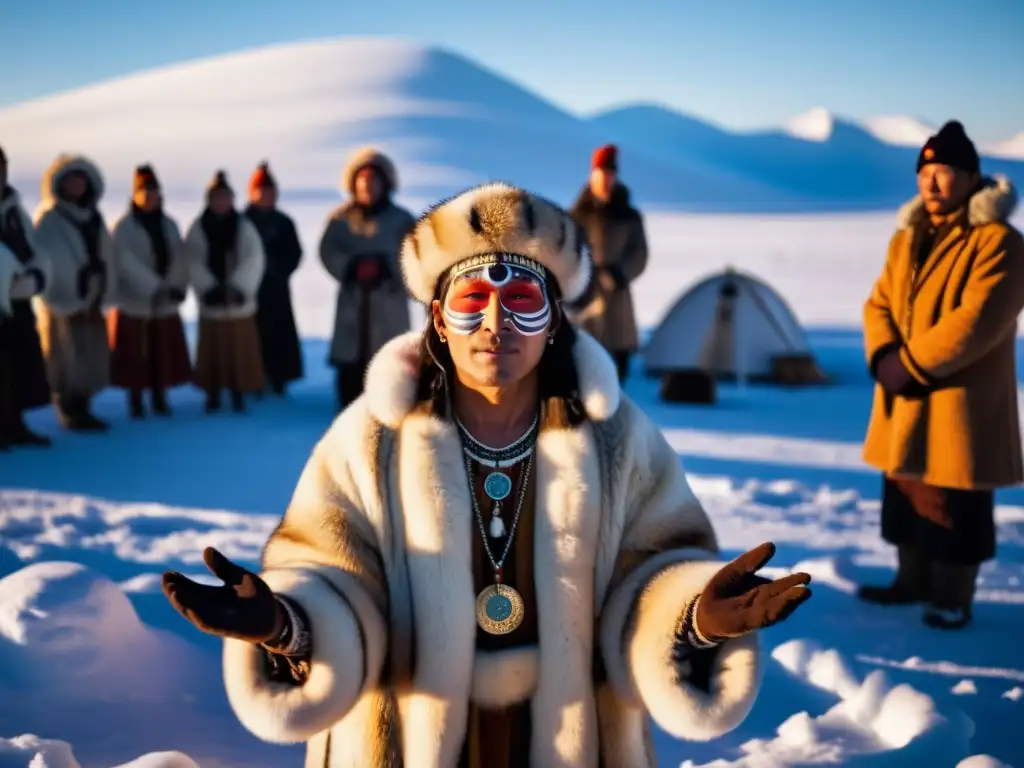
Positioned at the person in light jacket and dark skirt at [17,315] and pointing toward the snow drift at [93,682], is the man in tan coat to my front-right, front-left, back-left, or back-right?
front-left

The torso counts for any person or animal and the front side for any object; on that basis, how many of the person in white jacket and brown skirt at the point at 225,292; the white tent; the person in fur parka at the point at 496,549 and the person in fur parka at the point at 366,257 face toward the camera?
4

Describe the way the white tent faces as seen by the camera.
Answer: facing the viewer

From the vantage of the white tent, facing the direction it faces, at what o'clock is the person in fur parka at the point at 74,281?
The person in fur parka is roughly at 2 o'clock from the white tent.

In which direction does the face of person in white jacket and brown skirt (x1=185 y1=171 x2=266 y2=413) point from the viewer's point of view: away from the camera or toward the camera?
toward the camera

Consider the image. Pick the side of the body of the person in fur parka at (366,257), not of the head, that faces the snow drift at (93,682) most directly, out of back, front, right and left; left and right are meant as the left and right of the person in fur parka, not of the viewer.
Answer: front

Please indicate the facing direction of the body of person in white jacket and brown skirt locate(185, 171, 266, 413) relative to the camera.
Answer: toward the camera

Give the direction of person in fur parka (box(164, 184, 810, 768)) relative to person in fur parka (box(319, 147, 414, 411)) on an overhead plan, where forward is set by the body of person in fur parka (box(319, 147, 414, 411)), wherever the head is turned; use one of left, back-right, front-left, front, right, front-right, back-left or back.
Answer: front

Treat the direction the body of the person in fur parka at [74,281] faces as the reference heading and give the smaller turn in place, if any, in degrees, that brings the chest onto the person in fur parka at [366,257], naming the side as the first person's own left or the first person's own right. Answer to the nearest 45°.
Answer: approximately 45° to the first person's own left

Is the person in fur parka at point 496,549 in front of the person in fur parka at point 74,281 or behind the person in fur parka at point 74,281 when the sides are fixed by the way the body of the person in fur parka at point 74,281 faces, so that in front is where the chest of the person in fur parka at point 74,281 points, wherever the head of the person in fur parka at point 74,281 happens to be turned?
in front

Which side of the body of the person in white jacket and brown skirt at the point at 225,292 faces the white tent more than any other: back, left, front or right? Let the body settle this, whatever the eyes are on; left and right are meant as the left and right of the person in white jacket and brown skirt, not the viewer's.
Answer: left

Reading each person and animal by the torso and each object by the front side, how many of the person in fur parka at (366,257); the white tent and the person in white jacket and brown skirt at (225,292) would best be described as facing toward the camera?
3

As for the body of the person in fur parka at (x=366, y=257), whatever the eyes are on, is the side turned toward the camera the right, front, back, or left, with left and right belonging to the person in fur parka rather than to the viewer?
front

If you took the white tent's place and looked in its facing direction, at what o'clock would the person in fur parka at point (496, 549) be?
The person in fur parka is roughly at 12 o'clock from the white tent.

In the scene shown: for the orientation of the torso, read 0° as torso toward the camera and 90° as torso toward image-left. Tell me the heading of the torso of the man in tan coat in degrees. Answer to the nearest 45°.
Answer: approximately 45°
